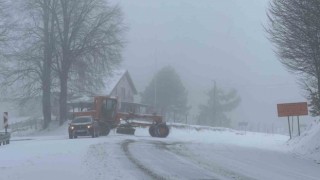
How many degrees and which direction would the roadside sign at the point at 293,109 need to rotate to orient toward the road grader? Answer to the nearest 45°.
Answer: approximately 90° to its right

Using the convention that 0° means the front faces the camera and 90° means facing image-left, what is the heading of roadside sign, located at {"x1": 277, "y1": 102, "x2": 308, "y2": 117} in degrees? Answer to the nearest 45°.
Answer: approximately 0°
